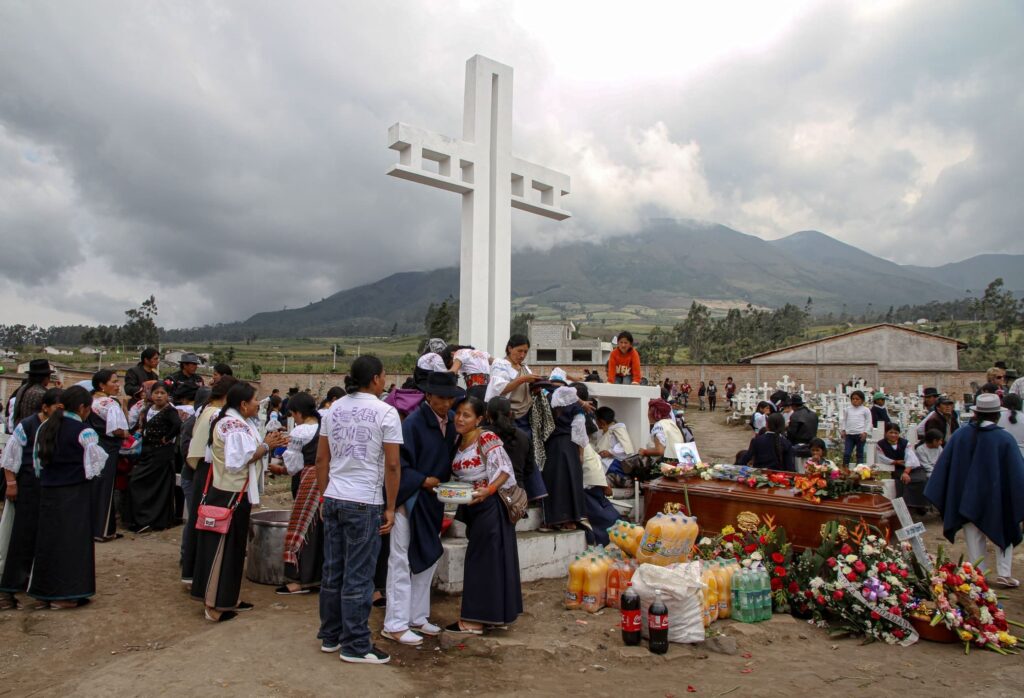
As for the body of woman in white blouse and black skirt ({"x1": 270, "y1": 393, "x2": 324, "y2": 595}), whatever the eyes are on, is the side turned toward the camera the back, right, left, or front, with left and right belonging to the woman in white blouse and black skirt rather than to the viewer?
left

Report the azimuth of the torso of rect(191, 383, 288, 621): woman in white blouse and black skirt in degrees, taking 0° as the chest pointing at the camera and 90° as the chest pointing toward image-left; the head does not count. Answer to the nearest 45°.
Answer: approximately 270°

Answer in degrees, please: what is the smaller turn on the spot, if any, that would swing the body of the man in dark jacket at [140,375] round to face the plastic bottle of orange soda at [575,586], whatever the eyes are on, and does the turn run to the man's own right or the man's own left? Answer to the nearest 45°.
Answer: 0° — they already face it

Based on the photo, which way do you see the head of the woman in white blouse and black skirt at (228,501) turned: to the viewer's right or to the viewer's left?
to the viewer's right

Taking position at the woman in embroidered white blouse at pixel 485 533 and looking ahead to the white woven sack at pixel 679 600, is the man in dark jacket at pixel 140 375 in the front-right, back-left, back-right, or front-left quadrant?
back-left

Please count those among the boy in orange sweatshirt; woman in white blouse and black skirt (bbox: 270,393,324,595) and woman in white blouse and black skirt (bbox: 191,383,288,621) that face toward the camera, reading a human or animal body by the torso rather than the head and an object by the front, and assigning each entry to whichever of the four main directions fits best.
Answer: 1

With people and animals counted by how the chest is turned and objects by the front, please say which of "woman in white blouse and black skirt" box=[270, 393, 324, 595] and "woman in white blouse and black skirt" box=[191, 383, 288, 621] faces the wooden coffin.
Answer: "woman in white blouse and black skirt" box=[191, 383, 288, 621]

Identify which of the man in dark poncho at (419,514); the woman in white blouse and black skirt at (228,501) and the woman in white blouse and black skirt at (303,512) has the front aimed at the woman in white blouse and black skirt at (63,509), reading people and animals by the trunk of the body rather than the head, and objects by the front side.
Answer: the woman in white blouse and black skirt at (303,512)

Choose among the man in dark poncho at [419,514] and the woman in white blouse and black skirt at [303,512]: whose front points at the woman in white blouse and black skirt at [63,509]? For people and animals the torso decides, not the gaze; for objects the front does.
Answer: the woman in white blouse and black skirt at [303,512]

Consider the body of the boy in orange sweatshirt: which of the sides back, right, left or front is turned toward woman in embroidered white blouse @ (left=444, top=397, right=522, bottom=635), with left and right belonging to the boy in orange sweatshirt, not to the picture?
front

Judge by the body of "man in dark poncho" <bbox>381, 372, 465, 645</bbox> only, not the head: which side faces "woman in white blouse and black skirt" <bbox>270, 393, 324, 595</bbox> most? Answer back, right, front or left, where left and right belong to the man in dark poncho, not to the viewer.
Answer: back

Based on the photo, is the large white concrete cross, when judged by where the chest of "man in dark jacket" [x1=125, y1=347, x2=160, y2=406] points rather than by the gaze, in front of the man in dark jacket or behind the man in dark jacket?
in front

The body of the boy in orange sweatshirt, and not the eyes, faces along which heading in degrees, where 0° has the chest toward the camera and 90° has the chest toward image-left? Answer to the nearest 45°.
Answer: approximately 0°

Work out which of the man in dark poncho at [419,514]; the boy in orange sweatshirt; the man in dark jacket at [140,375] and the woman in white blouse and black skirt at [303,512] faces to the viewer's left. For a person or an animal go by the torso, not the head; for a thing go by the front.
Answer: the woman in white blouse and black skirt
